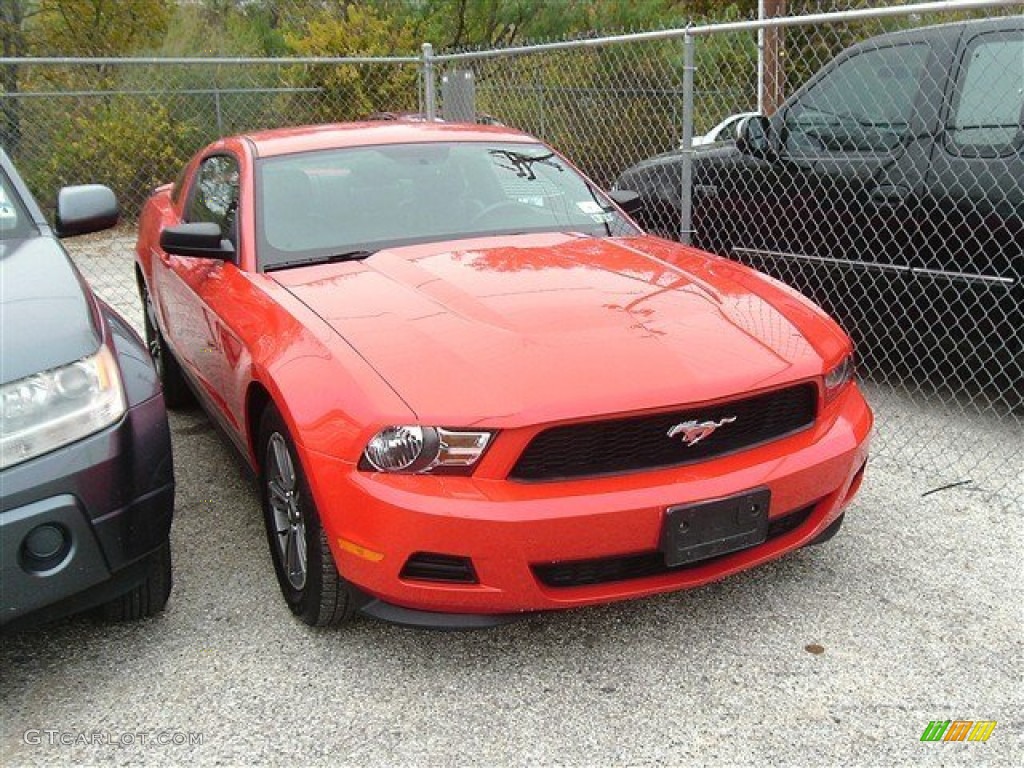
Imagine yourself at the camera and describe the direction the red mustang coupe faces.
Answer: facing the viewer and to the right of the viewer

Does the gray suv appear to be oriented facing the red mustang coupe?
no

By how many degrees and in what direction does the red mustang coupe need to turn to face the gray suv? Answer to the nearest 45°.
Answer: approximately 135° to its right

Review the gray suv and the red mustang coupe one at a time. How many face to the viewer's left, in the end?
0

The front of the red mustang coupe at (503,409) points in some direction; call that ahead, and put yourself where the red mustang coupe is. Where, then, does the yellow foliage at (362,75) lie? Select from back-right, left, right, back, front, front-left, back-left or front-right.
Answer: back-left

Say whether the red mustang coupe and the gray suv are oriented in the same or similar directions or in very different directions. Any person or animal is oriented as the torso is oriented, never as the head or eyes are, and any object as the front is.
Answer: same or similar directions

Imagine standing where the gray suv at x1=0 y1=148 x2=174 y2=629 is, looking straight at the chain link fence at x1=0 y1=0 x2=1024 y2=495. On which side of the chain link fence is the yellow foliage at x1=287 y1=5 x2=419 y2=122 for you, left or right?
left

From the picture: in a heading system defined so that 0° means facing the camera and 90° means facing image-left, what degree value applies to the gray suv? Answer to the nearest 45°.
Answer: approximately 0°

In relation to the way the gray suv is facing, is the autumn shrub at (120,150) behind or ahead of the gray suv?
behind

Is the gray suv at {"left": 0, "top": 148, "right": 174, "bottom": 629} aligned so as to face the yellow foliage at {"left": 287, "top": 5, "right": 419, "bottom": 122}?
no
